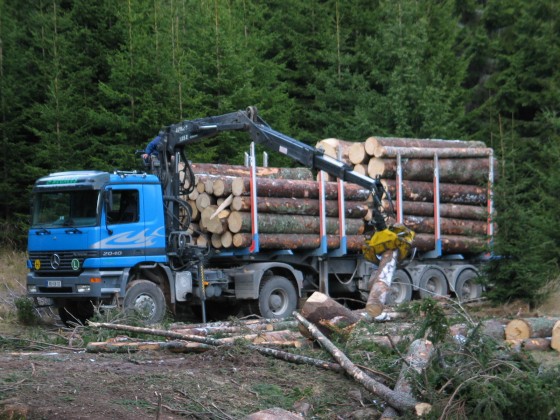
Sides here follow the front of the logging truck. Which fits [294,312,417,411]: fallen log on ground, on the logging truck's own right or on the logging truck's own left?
on the logging truck's own left

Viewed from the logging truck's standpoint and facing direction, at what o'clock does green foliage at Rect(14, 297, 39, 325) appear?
The green foliage is roughly at 1 o'clock from the logging truck.

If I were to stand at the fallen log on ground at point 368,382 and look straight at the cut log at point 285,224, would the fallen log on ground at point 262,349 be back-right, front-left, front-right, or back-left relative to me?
front-left

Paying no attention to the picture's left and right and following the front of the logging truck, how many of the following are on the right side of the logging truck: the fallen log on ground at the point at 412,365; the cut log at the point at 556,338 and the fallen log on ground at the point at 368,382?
0

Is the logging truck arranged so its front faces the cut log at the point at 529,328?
no

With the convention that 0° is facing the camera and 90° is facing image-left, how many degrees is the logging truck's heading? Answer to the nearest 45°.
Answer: approximately 45°

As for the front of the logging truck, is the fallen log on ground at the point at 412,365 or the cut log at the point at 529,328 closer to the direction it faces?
the fallen log on ground

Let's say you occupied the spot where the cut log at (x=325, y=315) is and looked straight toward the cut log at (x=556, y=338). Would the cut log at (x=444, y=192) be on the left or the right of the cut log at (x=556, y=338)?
left

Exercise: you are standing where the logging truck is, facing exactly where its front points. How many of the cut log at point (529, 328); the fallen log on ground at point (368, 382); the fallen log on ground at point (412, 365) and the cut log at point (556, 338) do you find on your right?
0

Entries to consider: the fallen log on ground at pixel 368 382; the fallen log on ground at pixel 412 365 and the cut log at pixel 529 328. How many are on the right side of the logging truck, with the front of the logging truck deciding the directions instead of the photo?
0

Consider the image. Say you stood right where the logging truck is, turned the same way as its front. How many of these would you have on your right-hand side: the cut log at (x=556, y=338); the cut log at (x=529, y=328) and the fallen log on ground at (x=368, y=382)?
0

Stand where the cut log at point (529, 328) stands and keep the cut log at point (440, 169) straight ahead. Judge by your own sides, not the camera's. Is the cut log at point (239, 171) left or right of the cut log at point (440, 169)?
left
